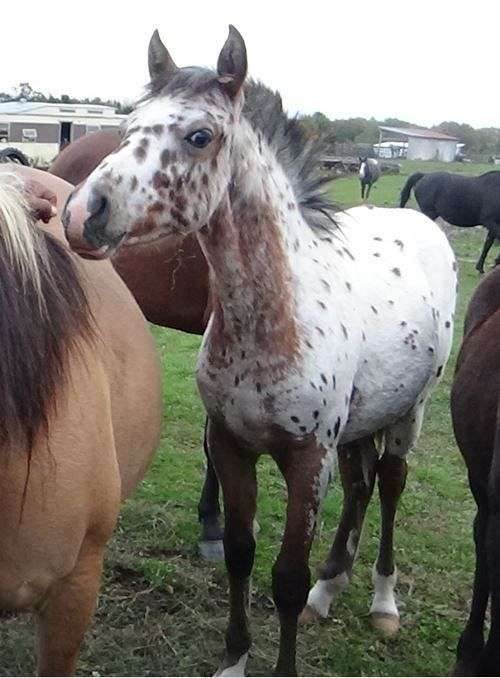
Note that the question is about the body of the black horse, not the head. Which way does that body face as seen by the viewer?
to the viewer's right

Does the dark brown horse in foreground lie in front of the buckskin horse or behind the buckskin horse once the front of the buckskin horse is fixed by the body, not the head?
behind

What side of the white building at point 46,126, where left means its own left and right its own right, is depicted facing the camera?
front

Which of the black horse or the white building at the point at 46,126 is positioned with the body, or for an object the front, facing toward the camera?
the white building

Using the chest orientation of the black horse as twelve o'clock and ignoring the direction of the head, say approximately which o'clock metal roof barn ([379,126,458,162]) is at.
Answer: The metal roof barn is roughly at 9 o'clock from the black horse.

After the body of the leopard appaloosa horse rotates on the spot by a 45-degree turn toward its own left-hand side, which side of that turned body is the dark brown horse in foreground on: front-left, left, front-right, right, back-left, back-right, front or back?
left

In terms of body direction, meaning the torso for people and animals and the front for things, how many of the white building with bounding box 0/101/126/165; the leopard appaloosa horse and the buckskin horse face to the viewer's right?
0

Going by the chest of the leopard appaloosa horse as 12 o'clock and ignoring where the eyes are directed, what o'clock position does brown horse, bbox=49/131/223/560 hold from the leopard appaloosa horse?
The brown horse is roughly at 4 o'clock from the leopard appaloosa horse.

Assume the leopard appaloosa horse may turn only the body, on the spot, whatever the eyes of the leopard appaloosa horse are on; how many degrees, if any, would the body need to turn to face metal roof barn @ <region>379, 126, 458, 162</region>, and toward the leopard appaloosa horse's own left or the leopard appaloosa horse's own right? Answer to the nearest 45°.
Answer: approximately 135° to the leopard appaloosa horse's own right

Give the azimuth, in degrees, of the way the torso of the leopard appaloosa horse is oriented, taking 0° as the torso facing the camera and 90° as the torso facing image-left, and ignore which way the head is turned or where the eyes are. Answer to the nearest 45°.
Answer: approximately 45°

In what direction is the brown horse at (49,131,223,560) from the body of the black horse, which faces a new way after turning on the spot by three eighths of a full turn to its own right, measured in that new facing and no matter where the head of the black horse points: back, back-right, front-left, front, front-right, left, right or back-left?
front-left

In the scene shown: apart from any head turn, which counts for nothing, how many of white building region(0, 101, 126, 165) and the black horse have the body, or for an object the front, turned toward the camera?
1

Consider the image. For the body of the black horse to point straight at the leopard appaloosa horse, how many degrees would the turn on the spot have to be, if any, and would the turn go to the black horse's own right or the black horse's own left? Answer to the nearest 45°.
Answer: approximately 90° to the black horse's own right

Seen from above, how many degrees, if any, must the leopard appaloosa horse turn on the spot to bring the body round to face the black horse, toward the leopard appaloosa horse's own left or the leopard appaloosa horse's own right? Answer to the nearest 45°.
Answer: approximately 135° to the leopard appaloosa horse's own right
